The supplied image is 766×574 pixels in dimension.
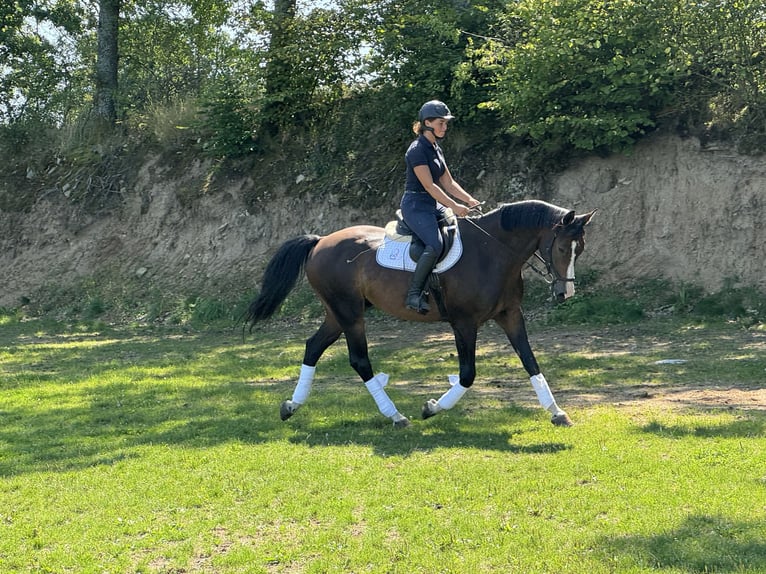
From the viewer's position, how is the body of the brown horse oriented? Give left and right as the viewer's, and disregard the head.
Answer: facing to the right of the viewer
